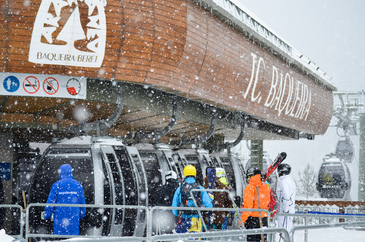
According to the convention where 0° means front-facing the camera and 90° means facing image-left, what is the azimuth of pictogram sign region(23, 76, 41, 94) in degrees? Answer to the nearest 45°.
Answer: approximately 0°

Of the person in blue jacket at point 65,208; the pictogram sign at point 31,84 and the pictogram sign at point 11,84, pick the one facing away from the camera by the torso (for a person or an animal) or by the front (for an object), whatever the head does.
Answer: the person in blue jacket

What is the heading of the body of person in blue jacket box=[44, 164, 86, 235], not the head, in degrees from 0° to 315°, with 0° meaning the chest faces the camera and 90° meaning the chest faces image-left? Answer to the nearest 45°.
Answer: approximately 180°

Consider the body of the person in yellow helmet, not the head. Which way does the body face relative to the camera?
away from the camera

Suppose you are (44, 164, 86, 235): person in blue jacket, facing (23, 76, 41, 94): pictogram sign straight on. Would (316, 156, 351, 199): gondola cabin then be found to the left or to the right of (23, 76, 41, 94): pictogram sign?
right

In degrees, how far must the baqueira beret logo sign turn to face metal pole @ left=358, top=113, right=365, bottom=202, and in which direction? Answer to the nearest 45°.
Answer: approximately 135° to its left

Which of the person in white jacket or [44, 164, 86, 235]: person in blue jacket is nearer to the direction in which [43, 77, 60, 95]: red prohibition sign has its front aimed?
the person in blue jacket

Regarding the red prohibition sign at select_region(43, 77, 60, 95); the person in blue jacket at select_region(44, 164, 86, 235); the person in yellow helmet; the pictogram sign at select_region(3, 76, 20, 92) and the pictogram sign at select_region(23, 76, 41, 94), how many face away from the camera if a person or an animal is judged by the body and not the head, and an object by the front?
2

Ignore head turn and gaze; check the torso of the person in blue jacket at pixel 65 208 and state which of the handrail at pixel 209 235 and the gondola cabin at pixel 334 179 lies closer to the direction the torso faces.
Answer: the gondola cabin

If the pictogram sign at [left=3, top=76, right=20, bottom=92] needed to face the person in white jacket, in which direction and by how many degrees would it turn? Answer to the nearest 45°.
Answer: approximately 45° to its left

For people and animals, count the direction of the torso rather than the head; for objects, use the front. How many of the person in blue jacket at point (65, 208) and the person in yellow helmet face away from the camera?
2

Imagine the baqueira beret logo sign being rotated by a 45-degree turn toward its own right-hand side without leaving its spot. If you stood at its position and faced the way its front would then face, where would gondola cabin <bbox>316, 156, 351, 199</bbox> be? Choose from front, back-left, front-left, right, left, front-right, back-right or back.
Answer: back
